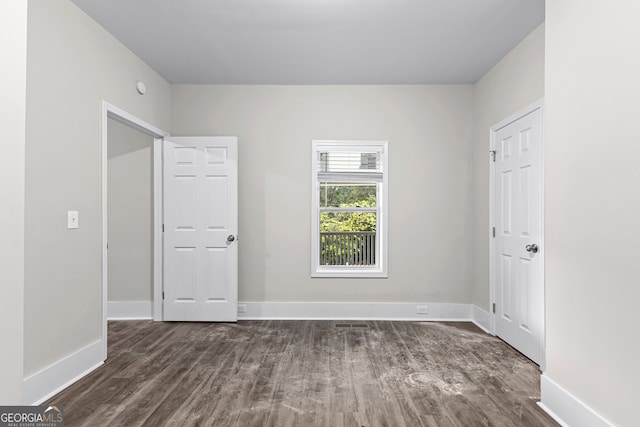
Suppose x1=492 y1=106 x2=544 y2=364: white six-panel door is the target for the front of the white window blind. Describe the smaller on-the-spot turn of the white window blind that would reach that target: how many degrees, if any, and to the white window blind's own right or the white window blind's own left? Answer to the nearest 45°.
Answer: approximately 45° to the white window blind's own left

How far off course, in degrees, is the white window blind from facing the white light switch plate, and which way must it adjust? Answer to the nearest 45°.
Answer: approximately 45° to its right

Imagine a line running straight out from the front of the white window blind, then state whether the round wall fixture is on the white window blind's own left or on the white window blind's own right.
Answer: on the white window blind's own right

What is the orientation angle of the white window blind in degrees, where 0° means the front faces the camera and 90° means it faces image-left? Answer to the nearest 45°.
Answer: approximately 0°

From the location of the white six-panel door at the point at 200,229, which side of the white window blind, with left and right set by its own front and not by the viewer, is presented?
right

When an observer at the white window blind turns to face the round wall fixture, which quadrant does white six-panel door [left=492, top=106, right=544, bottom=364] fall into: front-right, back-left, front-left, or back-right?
back-left
